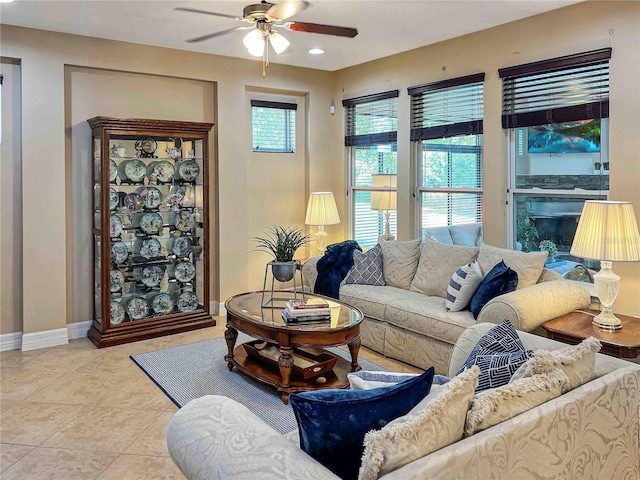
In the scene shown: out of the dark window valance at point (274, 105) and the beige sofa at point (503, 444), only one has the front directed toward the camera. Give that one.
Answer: the dark window valance

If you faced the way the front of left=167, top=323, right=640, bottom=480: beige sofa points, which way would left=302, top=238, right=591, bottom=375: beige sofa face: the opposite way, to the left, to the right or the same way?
to the left

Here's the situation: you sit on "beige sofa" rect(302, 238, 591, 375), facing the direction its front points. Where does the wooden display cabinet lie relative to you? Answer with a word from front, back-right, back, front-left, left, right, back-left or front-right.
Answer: front-right

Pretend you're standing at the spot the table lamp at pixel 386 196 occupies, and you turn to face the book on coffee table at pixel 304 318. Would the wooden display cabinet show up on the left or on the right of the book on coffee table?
right

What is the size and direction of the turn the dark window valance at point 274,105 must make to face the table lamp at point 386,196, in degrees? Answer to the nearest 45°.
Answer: approximately 45° to its left

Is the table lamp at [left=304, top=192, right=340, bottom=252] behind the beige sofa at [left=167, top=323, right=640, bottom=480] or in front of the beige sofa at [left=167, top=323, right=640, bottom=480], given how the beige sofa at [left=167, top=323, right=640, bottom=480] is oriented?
in front

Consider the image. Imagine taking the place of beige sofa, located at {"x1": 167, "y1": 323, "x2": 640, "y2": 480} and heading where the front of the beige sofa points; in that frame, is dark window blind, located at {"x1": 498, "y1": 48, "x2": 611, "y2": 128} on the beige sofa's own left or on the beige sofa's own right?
on the beige sofa's own right

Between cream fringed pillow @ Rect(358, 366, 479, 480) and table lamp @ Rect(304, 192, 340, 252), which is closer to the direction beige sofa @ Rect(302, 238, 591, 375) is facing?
the cream fringed pillow

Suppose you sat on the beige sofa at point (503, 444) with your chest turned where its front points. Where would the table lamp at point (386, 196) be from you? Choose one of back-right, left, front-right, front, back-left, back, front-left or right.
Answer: front-right

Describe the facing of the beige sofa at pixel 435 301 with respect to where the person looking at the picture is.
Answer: facing the viewer and to the left of the viewer

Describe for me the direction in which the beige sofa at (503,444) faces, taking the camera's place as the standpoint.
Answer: facing away from the viewer and to the left of the viewer

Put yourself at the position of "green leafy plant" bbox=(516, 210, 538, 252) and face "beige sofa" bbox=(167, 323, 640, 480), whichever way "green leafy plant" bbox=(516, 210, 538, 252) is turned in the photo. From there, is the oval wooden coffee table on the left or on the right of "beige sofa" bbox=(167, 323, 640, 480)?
right

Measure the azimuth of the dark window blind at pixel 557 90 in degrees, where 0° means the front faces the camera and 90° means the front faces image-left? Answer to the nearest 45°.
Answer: approximately 45°

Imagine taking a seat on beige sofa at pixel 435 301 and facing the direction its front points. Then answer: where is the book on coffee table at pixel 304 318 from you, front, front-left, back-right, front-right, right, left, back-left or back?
front

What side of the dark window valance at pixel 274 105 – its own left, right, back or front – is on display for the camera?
front

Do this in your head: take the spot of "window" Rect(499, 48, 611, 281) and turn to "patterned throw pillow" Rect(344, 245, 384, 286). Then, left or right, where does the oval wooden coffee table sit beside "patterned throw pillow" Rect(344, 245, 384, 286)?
left

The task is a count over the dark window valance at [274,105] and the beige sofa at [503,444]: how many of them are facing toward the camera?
1
